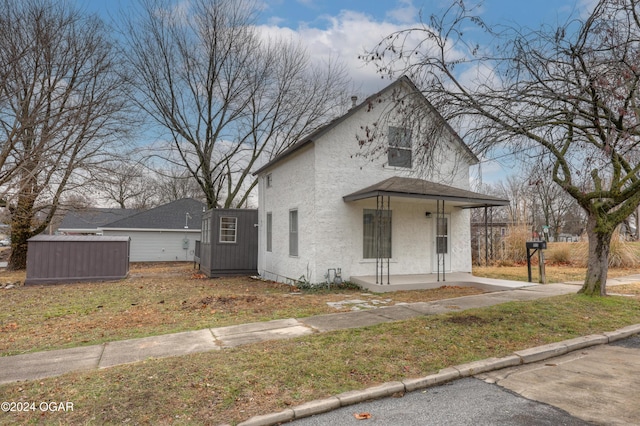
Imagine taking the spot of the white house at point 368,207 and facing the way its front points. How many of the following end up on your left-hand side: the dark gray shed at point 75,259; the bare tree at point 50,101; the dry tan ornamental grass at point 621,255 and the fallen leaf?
1

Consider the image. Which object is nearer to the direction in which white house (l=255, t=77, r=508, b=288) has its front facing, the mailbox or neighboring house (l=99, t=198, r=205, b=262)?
the mailbox

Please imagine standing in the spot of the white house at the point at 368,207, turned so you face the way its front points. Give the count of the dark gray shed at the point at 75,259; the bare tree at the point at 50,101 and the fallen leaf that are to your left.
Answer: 0

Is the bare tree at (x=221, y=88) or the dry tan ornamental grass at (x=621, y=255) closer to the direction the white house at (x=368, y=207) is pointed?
the dry tan ornamental grass

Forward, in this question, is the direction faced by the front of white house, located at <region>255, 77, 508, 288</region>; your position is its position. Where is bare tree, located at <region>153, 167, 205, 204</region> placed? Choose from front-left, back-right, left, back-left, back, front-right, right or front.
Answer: back

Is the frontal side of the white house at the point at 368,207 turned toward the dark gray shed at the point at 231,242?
no

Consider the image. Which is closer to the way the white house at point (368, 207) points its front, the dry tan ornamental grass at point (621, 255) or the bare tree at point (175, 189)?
the dry tan ornamental grass

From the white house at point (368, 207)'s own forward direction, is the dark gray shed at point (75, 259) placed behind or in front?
behind

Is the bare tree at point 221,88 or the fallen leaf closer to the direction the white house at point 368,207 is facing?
the fallen leaf

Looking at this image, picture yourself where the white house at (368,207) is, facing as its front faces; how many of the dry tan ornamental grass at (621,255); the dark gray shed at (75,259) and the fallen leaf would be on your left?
1

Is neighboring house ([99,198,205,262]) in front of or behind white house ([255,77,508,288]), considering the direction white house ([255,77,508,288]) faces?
behind

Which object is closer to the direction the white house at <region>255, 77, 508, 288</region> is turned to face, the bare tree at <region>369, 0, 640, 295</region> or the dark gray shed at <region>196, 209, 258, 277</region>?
the bare tree

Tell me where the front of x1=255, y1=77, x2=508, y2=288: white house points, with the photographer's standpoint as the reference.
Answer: facing the viewer and to the right of the viewer

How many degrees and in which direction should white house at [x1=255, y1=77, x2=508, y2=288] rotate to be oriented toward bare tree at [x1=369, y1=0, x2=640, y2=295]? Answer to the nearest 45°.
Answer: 0° — it already faces it

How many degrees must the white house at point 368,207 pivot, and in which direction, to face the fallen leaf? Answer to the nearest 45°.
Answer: approximately 45° to its right

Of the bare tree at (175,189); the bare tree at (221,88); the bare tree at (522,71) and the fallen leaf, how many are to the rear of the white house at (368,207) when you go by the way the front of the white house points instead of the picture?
2

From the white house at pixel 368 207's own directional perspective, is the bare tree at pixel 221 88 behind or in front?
behind
